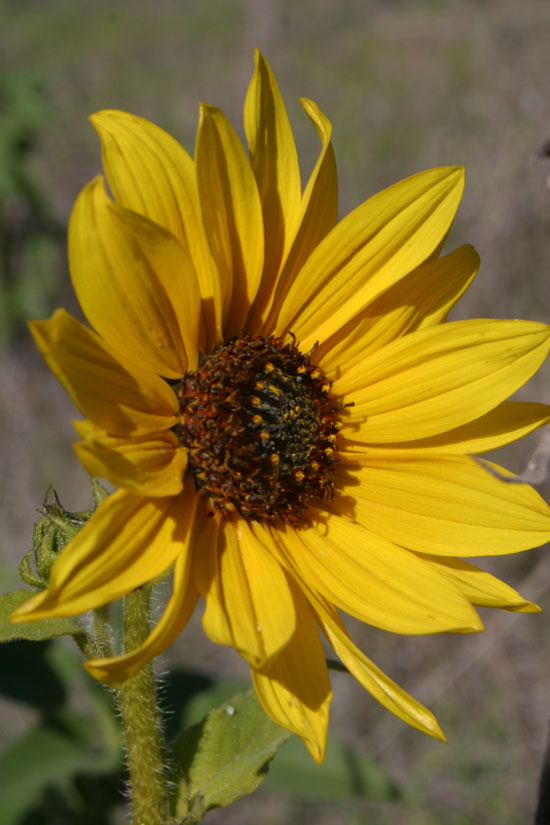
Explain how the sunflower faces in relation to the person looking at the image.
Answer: facing the viewer
